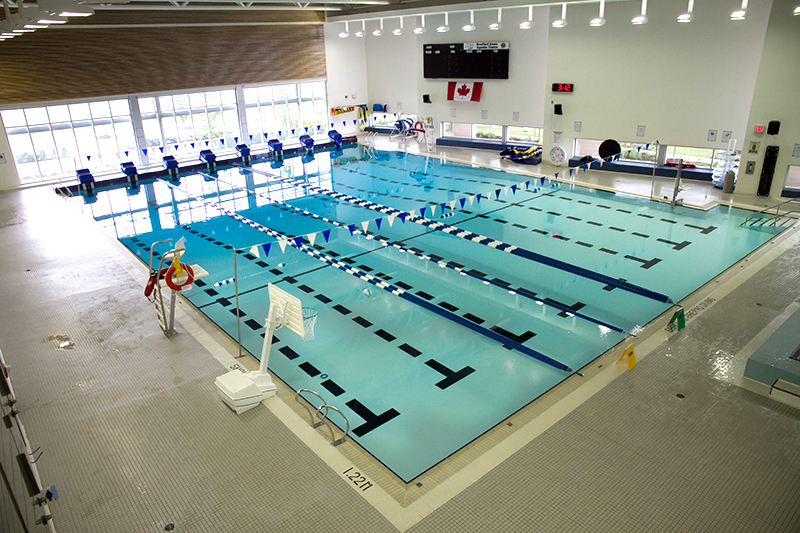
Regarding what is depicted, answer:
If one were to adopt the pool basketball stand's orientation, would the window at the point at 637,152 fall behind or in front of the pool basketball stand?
in front

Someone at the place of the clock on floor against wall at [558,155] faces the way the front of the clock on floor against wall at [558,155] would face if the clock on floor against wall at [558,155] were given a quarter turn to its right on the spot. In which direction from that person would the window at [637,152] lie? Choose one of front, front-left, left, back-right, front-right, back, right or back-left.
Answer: back-right

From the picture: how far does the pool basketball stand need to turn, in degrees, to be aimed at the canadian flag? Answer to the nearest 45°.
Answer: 0° — it already faces it

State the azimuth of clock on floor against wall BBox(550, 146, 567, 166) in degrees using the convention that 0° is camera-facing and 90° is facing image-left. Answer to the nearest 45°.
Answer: approximately 45°

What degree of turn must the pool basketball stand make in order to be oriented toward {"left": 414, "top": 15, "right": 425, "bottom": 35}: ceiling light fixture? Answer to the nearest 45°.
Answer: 0° — it already faces it

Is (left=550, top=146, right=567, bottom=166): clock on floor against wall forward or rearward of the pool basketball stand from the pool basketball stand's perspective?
forward

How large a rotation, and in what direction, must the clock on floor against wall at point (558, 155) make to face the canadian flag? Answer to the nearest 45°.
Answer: approximately 90° to its right

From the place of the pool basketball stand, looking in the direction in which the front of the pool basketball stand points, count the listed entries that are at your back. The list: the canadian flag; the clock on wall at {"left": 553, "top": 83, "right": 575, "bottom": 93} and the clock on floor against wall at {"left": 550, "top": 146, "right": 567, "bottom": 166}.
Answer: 0

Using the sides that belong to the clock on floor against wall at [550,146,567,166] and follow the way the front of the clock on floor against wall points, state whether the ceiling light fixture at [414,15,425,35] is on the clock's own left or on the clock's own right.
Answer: on the clock's own right

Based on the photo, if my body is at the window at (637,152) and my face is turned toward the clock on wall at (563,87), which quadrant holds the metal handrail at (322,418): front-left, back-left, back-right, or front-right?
front-left

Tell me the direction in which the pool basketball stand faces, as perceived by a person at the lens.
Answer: facing away from the viewer and to the right of the viewer
